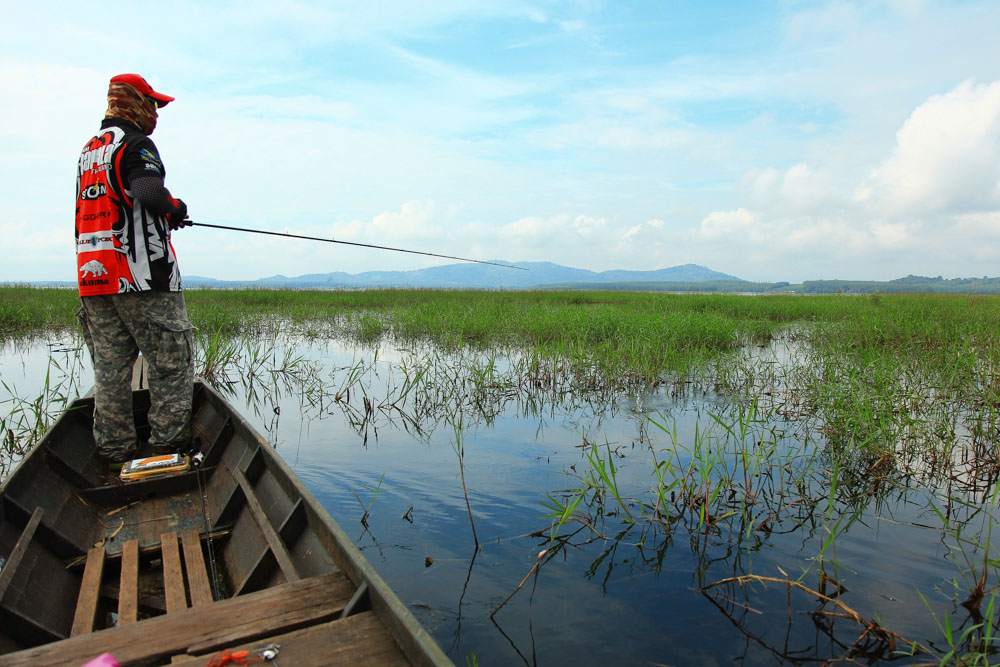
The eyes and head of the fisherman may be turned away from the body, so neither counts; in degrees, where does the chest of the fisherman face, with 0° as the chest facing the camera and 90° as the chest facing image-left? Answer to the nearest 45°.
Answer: approximately 225°

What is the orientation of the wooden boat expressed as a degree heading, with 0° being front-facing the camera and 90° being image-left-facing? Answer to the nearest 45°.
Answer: approximately 180°

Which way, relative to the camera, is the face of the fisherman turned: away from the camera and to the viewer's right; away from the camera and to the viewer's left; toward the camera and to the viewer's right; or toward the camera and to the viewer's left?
away from the camera and to the viewer's right
